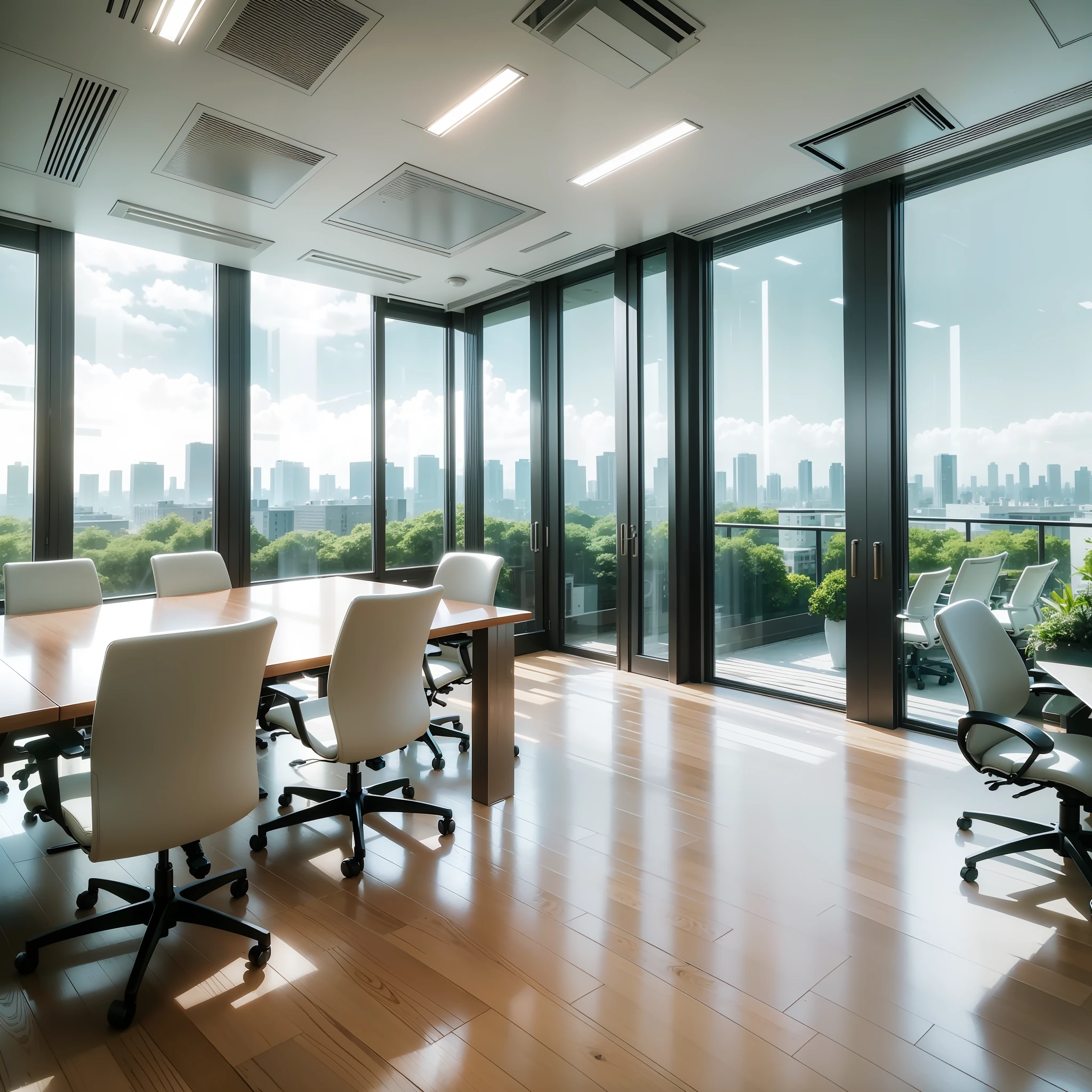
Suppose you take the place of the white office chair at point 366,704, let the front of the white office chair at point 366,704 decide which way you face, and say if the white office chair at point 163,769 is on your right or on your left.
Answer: on your left

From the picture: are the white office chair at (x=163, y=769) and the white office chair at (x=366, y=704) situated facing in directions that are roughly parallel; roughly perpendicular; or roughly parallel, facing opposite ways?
roughly parallel

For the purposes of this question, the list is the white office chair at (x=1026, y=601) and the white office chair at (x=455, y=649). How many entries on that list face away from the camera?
0

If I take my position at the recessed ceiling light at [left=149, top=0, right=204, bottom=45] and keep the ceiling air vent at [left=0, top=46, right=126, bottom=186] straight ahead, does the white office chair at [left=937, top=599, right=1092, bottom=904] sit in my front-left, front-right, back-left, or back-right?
back-right

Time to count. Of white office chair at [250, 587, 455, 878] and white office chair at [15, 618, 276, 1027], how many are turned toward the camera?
0

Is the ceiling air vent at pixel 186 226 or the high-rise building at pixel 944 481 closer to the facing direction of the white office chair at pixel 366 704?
the ceiling air vent

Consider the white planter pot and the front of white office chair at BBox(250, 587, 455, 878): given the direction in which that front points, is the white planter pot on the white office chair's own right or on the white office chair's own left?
on the white office chair's own right

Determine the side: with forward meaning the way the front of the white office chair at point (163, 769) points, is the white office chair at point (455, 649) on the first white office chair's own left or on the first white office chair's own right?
on the first white office chair's own right

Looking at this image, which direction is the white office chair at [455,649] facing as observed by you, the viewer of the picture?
facing the viewer and to the left of the viewer

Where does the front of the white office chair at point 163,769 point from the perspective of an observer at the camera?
facing away from the viewer and to the left of the viewer

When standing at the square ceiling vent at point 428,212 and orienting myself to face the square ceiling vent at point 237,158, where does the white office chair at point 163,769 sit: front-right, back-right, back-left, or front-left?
front-left
